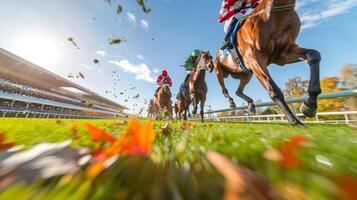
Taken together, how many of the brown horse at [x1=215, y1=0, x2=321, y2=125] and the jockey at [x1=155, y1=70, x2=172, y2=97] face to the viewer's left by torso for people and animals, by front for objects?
0

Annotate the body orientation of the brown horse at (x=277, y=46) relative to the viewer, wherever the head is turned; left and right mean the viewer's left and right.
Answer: facing the viewer and to the right of the viewer

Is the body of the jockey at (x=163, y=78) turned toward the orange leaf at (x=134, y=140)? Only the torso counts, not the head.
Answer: yes

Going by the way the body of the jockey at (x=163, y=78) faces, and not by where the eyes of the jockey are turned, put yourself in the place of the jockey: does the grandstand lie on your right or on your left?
on your right

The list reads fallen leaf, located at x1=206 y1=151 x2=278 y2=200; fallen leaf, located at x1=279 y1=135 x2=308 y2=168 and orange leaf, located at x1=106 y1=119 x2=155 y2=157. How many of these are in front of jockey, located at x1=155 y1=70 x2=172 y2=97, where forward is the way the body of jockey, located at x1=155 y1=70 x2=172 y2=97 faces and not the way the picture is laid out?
3

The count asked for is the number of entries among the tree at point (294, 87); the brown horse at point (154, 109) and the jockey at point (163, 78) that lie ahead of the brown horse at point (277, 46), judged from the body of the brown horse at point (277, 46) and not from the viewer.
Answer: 0

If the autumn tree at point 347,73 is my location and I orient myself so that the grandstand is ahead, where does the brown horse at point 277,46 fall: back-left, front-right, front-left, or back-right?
front-left

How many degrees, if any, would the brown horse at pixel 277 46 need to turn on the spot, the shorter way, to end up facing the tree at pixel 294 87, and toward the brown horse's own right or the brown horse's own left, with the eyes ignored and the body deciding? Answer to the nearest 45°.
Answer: approximately 135° to the brown horse's own left

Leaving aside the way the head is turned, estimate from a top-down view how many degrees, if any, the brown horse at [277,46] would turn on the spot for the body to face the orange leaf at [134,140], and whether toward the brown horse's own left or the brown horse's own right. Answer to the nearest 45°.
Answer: approximately 45° to the brown horse's own right

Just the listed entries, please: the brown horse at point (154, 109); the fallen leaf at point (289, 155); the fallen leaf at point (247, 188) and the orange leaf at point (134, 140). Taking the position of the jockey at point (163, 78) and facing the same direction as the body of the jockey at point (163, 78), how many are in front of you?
3

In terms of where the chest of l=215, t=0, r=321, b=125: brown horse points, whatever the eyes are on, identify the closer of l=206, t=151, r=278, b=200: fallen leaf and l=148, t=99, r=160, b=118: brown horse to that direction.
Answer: the fallen leaf

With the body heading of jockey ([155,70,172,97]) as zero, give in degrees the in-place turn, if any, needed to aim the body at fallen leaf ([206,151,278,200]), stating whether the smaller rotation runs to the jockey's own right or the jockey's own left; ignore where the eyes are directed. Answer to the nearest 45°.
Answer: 0° — they already face it

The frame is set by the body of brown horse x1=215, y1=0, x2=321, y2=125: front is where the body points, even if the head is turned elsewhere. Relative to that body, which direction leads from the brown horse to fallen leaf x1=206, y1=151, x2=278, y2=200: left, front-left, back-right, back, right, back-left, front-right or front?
front-right

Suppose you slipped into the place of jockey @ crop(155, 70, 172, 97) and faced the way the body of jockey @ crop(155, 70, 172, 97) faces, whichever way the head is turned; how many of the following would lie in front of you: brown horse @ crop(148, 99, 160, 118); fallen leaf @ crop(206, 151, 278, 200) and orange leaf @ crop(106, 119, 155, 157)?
2

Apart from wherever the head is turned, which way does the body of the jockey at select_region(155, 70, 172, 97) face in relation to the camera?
toward the camera

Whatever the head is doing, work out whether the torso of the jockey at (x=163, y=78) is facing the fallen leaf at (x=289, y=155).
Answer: yes

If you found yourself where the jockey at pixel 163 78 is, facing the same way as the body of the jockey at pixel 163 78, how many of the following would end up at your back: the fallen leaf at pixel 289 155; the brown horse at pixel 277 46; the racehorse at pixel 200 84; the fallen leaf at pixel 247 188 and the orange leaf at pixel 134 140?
0
